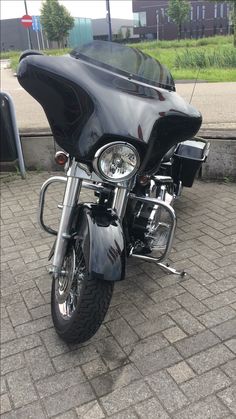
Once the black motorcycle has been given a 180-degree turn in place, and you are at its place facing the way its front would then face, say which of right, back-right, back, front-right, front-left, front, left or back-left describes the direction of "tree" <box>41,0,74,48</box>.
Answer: front-left

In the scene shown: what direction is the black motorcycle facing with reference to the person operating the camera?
facing the viewer and to the left of the viewer
